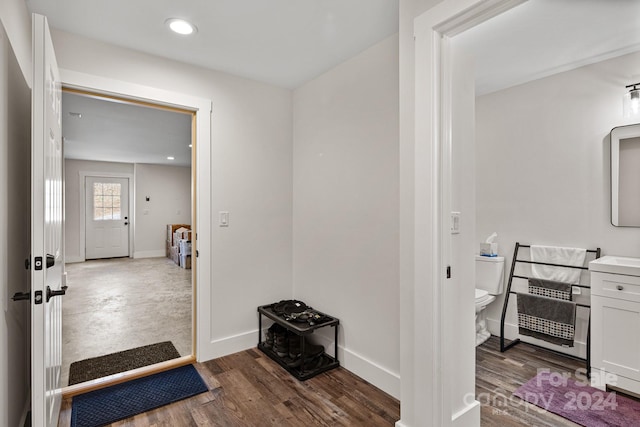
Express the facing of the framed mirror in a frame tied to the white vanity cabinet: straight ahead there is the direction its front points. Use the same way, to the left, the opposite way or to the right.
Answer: the same way

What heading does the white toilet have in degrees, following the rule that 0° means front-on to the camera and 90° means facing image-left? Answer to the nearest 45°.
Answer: approximately 45°

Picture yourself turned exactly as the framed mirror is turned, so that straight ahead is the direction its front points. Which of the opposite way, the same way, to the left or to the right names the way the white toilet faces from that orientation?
the same way

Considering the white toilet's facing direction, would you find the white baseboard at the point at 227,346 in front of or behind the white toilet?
in front

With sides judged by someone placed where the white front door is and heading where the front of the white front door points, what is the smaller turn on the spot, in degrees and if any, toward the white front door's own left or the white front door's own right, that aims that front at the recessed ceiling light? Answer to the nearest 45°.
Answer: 0° — it already faces it

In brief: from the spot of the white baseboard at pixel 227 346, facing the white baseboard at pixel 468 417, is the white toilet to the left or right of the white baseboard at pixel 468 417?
left

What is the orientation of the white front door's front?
toward the camera

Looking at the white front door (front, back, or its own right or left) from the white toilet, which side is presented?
front

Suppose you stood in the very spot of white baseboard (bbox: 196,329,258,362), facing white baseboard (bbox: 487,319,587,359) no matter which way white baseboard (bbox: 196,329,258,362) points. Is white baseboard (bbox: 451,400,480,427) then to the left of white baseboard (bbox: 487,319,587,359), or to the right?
right

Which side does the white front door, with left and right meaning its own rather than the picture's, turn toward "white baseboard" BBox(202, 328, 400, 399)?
front

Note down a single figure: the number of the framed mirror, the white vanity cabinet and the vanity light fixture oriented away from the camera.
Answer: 0

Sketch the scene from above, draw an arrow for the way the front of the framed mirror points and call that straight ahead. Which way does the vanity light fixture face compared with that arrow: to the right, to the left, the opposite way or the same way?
the same way

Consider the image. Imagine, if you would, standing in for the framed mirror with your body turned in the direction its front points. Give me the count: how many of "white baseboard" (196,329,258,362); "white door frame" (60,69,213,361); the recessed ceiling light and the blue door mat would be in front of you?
4

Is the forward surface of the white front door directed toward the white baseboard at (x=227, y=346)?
yes

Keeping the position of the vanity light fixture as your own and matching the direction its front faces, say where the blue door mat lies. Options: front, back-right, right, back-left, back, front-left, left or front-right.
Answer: front

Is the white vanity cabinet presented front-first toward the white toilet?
no
